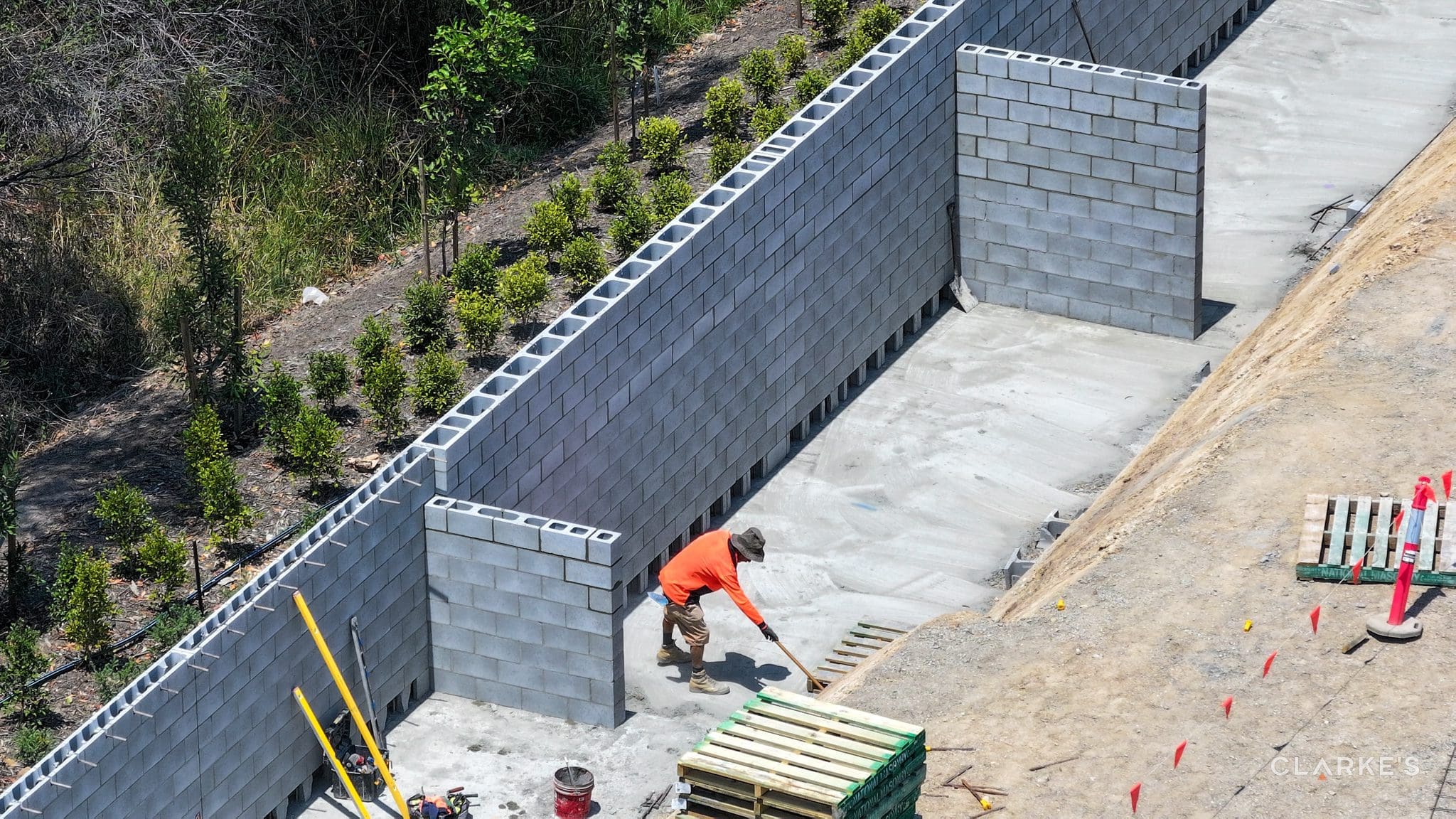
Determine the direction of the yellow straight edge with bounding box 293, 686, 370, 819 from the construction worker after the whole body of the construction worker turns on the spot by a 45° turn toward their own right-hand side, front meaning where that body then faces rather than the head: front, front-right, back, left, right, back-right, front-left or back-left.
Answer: right

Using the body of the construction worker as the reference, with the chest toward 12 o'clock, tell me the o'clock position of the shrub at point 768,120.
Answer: The shrub is roughly at 9 o'clock from the construction worker.

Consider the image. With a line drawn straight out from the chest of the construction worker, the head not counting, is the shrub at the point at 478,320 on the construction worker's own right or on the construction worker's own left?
on the construction worker's own left

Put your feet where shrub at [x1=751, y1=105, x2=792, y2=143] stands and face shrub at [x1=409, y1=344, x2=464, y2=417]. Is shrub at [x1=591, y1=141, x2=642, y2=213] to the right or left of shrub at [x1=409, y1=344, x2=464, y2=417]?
right

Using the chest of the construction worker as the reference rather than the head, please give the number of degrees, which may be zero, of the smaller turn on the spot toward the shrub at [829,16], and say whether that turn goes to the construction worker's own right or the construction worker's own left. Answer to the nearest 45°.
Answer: approximately 90° to the construction worker's own left

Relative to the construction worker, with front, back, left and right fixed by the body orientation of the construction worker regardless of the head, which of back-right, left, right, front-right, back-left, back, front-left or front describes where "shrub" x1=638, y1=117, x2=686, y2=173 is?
left

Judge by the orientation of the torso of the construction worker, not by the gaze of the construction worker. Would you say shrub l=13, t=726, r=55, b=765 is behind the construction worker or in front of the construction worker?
behind

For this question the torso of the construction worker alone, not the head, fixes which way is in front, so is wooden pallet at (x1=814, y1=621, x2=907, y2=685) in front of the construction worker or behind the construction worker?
in front

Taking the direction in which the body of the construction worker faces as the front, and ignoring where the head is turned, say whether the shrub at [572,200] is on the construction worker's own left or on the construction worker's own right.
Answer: on the construction worker's own left

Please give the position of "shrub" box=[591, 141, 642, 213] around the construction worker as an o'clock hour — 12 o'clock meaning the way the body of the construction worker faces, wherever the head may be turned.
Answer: The shrub is roughly at 9 o'clock from the construction worker.

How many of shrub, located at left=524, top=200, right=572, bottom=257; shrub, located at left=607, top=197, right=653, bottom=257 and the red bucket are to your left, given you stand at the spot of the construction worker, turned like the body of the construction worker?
2

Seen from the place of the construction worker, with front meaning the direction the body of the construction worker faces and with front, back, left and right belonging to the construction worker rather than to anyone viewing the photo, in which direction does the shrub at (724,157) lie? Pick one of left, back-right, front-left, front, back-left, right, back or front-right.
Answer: left

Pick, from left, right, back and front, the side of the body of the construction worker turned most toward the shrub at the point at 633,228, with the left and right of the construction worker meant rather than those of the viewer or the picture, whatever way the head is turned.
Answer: left

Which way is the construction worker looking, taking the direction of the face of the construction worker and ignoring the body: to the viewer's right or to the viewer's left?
to the viewer's right

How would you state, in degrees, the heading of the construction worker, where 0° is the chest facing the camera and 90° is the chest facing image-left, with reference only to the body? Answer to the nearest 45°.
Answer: approximately 270°
